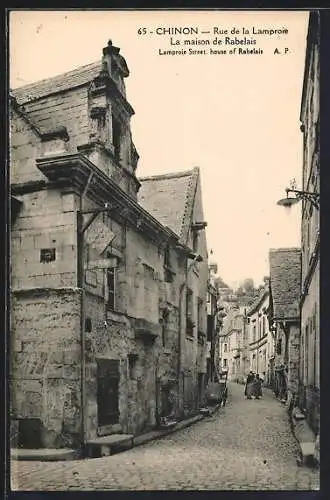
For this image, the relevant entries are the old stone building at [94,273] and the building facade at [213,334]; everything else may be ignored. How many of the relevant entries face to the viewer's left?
0

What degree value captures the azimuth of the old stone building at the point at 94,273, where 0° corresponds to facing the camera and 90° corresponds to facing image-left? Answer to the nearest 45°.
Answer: approximately 315°

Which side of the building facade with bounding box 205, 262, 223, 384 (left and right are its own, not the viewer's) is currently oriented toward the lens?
right
